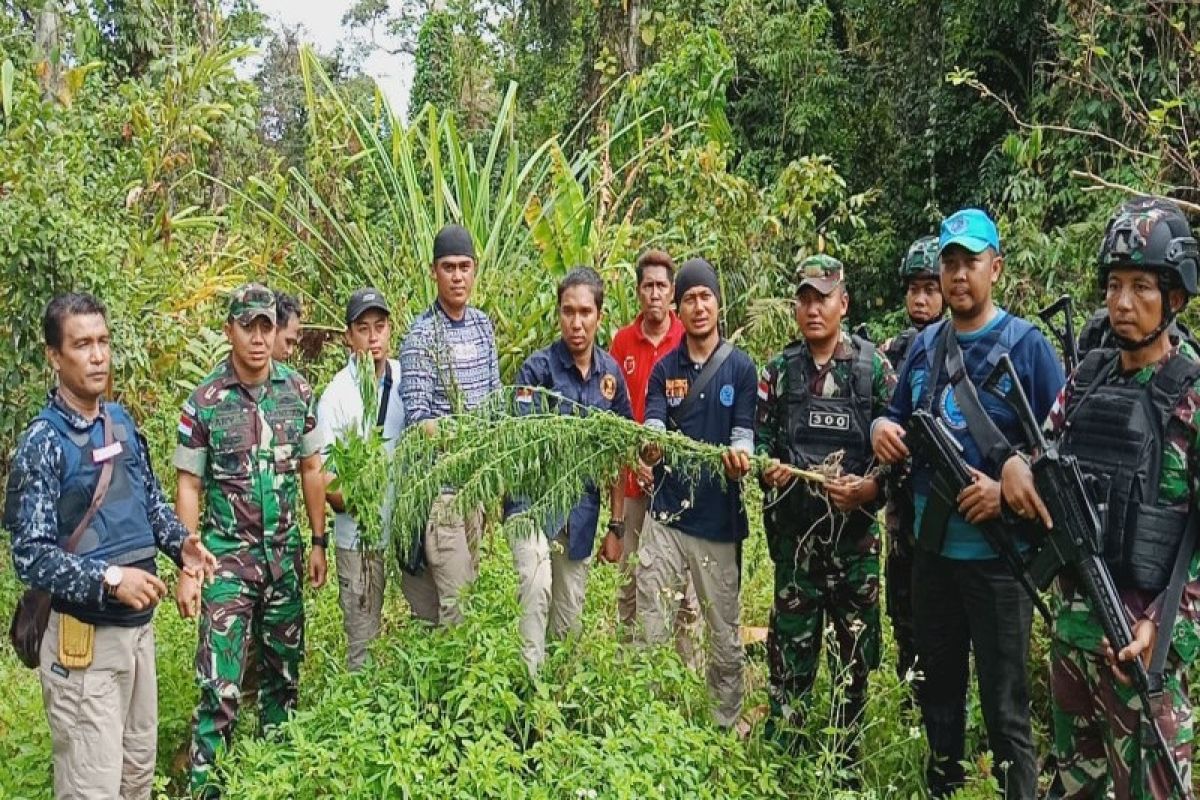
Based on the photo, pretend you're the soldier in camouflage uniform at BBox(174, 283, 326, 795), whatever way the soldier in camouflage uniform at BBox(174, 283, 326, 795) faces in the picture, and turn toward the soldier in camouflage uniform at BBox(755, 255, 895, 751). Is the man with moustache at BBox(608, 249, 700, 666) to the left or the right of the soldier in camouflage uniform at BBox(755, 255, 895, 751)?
left

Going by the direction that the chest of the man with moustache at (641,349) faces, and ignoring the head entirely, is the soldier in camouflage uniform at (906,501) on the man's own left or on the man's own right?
on the man's own left

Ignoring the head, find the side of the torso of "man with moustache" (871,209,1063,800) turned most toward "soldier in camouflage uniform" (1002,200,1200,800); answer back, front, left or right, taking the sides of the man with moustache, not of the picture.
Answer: left

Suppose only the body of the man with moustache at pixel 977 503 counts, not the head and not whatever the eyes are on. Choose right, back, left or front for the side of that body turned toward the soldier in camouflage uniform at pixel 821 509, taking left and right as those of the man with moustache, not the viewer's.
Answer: right

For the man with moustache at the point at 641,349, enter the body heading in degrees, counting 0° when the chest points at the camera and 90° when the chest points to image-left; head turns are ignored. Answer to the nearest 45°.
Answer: approximately 0°

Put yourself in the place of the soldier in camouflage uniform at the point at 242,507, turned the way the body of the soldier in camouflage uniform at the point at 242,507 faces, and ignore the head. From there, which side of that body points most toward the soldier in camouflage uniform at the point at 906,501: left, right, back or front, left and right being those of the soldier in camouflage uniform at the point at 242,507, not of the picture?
left

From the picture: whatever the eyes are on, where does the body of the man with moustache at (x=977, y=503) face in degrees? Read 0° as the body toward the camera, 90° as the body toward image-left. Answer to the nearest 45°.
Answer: approximately 45°

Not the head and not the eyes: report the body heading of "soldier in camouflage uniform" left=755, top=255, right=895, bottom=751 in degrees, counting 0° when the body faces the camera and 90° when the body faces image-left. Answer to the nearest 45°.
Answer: approximately 0°

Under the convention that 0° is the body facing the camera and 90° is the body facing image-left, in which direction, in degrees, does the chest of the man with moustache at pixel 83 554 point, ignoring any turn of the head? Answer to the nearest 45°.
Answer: approximately 315°
